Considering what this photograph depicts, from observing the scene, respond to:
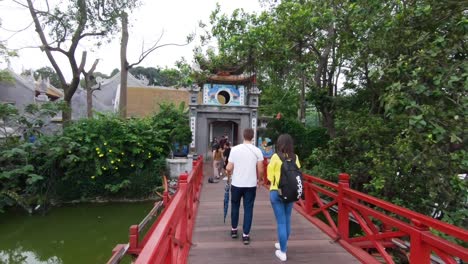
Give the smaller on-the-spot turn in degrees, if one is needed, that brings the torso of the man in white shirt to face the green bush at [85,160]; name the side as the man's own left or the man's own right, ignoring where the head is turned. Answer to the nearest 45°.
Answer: approximately 45° to the man's own left

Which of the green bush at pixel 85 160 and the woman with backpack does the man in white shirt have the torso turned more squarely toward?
the green bush

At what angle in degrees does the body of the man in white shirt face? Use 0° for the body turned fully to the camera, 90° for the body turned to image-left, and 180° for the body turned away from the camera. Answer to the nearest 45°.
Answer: approximately 180°

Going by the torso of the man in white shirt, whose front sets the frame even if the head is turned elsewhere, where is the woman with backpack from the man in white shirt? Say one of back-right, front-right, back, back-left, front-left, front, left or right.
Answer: back-right
